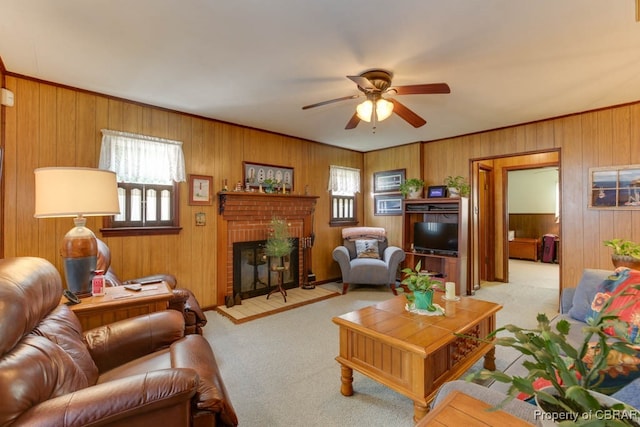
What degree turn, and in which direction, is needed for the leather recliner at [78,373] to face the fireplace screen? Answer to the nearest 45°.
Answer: approximately 45° to its left

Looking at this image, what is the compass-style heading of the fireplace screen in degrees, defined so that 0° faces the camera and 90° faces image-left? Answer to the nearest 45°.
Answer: approximately 315°

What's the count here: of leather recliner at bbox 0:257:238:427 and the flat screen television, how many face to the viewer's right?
1

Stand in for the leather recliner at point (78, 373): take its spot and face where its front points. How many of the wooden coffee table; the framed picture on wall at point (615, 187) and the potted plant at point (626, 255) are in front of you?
3

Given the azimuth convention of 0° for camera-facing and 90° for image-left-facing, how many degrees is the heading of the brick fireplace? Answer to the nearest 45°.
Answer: approximately 315°

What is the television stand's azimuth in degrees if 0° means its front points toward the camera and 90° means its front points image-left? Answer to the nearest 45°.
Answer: approximately 45°

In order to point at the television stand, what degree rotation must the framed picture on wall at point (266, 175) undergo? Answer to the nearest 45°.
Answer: approximately 45° to its left

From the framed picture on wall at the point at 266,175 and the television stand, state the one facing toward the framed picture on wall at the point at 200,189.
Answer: the television stand

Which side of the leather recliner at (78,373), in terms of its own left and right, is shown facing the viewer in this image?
right

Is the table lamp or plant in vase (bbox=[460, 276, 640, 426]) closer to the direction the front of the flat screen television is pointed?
the table lamp

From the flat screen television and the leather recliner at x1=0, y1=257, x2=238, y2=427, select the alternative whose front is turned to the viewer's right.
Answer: the leather recliner
